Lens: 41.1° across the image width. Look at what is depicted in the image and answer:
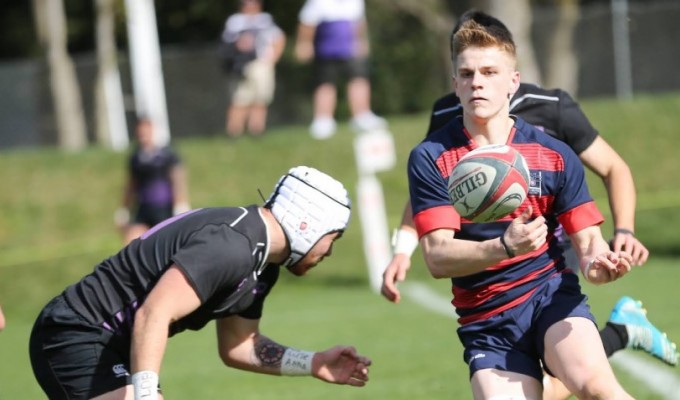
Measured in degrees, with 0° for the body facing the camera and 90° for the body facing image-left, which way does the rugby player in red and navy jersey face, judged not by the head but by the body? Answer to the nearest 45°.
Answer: approximately 0°

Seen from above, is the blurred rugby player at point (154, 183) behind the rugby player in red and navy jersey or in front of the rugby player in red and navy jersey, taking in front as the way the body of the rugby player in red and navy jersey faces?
behind

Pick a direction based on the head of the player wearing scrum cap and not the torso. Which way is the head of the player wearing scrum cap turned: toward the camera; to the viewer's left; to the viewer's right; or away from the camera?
to the viewer's right

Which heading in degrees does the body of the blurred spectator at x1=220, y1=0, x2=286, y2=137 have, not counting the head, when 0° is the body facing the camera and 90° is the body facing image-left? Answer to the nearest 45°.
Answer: approximately 0°

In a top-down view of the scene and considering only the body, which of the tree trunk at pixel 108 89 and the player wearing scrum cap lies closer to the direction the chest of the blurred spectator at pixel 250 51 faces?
the player wearing scrum cap

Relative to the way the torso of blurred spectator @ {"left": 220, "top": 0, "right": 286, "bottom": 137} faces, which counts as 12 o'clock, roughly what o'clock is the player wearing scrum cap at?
The player wearing scrum cap is roughly at 12 o'clock from the blurred spectator.

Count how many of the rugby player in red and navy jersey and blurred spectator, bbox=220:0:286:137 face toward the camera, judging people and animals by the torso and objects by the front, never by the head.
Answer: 2
